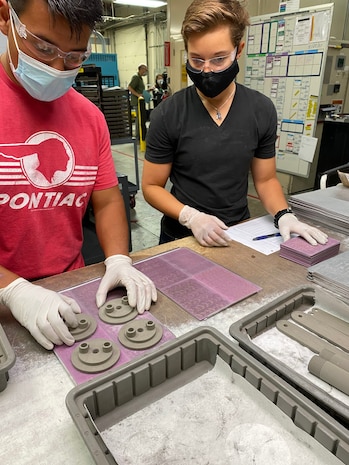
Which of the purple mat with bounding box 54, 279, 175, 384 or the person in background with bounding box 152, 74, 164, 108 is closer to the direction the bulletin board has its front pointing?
the purple mat

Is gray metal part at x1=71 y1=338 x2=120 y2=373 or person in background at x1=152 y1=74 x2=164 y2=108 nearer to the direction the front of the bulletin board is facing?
the gray metal part

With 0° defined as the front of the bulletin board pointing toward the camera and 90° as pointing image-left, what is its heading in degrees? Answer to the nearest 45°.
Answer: approximately 45°

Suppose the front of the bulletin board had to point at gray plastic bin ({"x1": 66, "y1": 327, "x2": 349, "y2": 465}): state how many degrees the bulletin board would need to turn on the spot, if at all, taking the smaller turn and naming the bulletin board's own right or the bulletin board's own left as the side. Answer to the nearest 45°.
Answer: approximately 45° to the bulletin board's own left

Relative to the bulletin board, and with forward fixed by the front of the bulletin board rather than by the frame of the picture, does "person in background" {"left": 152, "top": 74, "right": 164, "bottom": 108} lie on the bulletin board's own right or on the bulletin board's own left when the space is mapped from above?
on the bulletin board's own right

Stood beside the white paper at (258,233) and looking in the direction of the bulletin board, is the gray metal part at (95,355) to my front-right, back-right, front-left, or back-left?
back-left
